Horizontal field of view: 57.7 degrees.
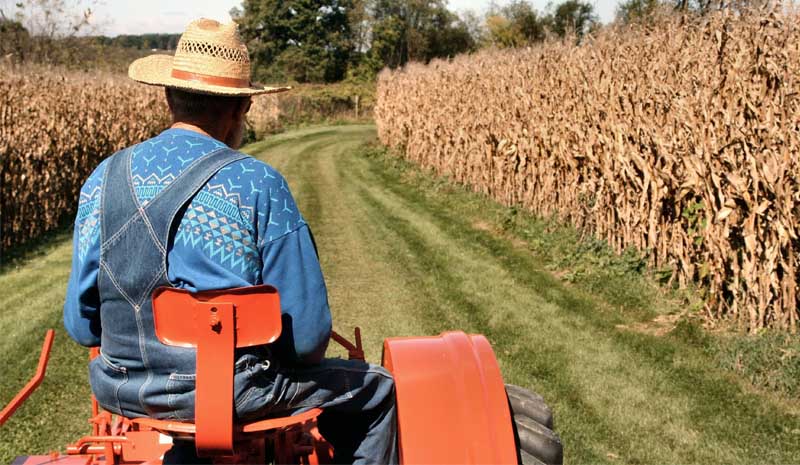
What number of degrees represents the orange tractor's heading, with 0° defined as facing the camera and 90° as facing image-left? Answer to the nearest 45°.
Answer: approximately 180°

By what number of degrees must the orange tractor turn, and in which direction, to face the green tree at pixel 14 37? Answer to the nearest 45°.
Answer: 0° — it already faces it
